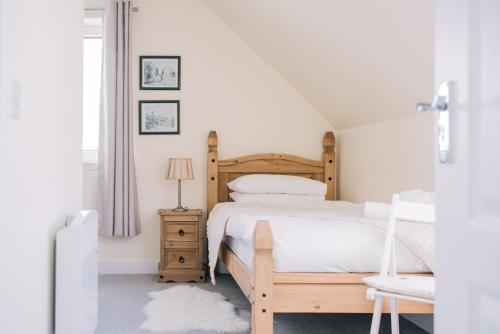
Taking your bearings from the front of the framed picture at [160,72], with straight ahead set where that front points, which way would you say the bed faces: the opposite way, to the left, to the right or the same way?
the same way

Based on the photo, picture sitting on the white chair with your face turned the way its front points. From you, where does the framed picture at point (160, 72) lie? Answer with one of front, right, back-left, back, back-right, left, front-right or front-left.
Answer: right

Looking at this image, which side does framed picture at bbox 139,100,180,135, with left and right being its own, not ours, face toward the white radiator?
front

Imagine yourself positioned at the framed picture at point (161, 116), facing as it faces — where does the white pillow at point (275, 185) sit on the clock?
The white pillow is roughly at 10 o'clock from the framed picture.

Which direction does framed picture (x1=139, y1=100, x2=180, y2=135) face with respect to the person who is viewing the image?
facing the viewer

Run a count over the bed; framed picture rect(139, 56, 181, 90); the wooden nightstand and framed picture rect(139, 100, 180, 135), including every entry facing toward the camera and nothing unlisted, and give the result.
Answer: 4

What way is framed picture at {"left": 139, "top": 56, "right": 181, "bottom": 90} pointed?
toward the camera

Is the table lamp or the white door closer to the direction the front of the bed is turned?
the white door

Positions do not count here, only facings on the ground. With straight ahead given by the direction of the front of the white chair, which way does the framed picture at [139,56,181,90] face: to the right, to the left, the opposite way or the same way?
to the left

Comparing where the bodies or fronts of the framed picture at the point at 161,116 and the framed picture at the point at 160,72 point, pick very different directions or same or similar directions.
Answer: same or similar directions

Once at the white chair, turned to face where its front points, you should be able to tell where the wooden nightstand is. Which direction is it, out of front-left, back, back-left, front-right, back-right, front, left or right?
right

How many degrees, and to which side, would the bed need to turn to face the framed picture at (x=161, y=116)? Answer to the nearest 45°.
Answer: approximately 135° to its right

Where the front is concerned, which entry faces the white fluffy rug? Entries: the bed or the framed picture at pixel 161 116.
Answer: the framed picture

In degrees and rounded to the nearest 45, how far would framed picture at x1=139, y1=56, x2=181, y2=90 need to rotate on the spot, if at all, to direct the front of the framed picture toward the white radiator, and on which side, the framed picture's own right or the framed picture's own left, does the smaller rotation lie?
0° — it already faces it

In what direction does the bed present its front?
toward the camera

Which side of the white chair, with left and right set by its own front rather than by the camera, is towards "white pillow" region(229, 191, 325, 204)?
right
